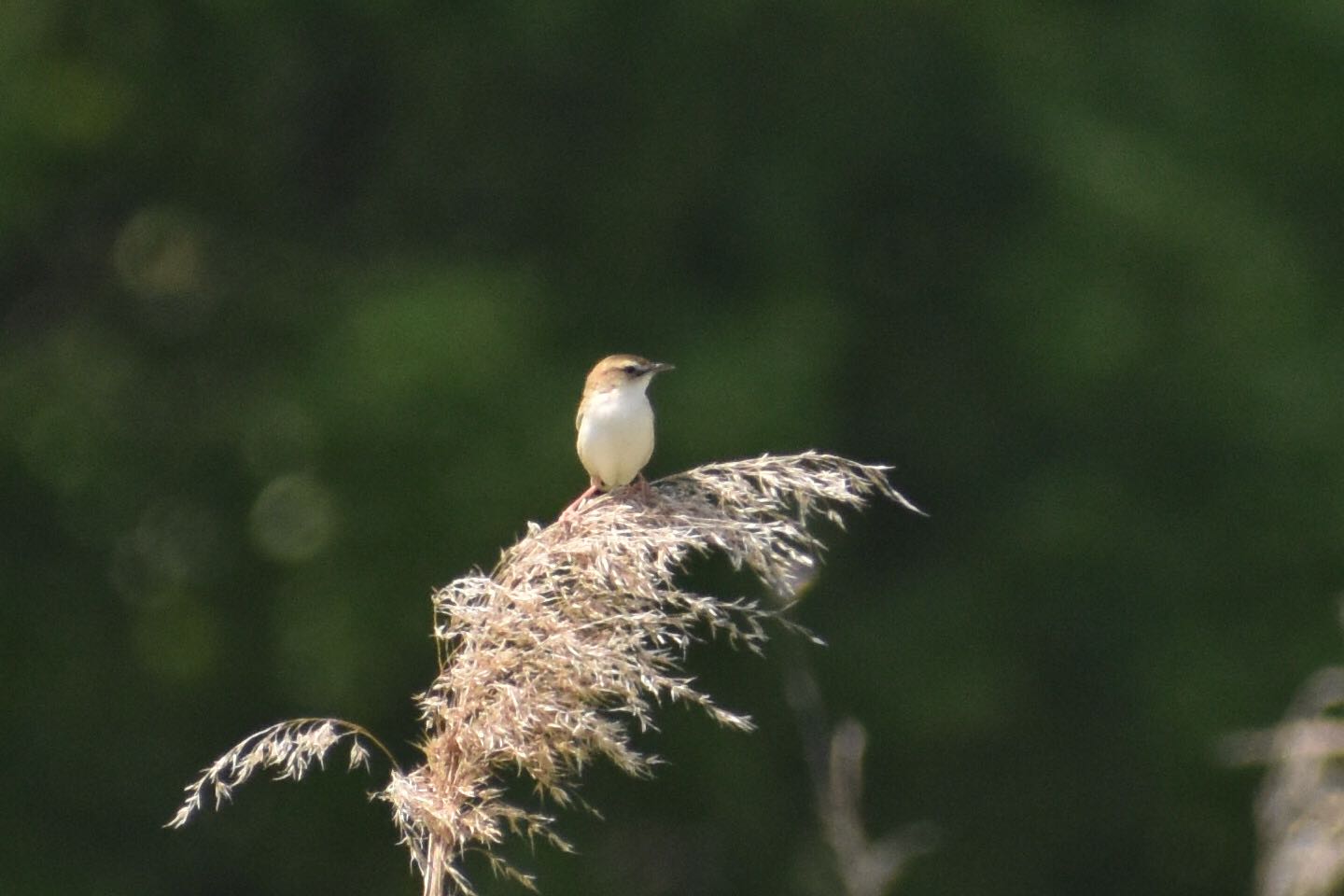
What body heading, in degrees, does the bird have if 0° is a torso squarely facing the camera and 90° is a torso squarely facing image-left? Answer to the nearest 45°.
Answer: approximately 315°
